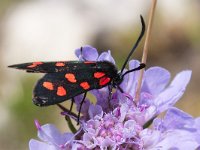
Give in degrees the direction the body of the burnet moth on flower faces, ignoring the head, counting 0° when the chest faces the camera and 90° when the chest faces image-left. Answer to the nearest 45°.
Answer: approximately 270°
